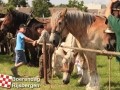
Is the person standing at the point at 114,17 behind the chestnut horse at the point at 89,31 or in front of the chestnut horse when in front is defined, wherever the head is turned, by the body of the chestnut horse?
behind

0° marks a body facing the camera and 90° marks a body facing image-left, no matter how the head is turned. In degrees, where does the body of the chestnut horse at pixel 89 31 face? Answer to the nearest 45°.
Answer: approximately 90°
